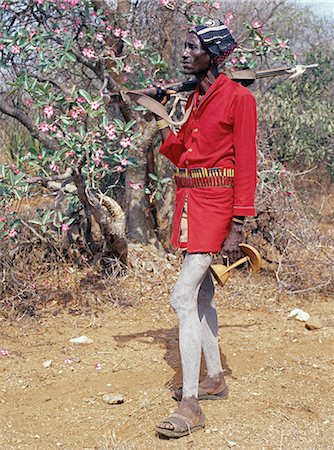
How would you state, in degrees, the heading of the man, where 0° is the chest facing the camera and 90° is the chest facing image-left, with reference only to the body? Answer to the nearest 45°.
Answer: approximately 45°

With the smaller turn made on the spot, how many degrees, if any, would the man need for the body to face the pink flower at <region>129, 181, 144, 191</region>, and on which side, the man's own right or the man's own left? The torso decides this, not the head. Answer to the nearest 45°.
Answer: approximately 135° to the man's own right

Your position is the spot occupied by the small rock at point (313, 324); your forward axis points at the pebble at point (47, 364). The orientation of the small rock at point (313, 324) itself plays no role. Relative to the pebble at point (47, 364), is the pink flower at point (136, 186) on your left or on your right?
right

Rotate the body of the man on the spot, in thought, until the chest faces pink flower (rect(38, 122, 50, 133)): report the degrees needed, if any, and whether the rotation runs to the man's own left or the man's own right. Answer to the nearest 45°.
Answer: approximately 90° to the man's own right

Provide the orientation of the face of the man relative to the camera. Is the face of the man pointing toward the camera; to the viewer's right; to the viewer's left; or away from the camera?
to the viewer's left

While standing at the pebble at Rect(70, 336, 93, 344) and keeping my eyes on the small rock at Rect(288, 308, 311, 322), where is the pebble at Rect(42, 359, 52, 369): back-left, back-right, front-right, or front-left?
back-right
